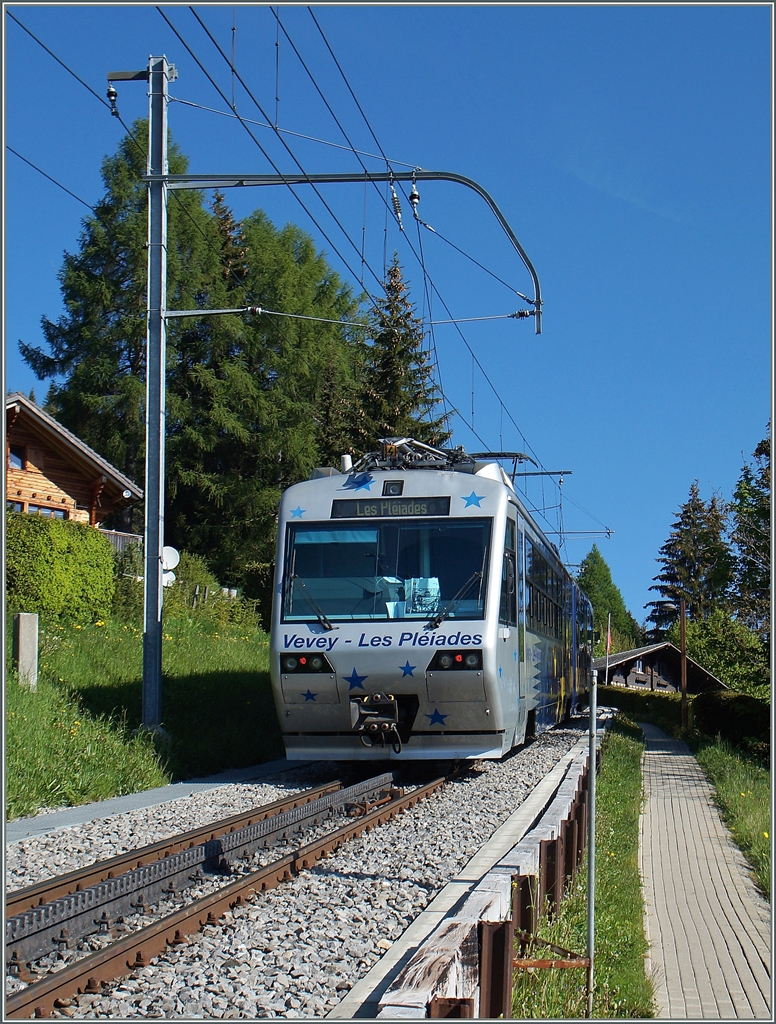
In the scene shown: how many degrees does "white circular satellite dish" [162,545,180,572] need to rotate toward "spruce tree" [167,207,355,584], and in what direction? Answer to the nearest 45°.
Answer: approximately 180°

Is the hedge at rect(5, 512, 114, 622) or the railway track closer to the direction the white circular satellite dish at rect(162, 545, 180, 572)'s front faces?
the railway track

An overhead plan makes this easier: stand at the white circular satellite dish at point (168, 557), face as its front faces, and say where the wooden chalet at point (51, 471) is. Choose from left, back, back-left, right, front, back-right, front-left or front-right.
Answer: right

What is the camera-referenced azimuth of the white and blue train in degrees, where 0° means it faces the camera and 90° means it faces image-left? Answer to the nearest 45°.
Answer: approximately 0°

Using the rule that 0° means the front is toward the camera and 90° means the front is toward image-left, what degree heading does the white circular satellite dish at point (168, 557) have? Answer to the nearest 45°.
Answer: approximately 0°
